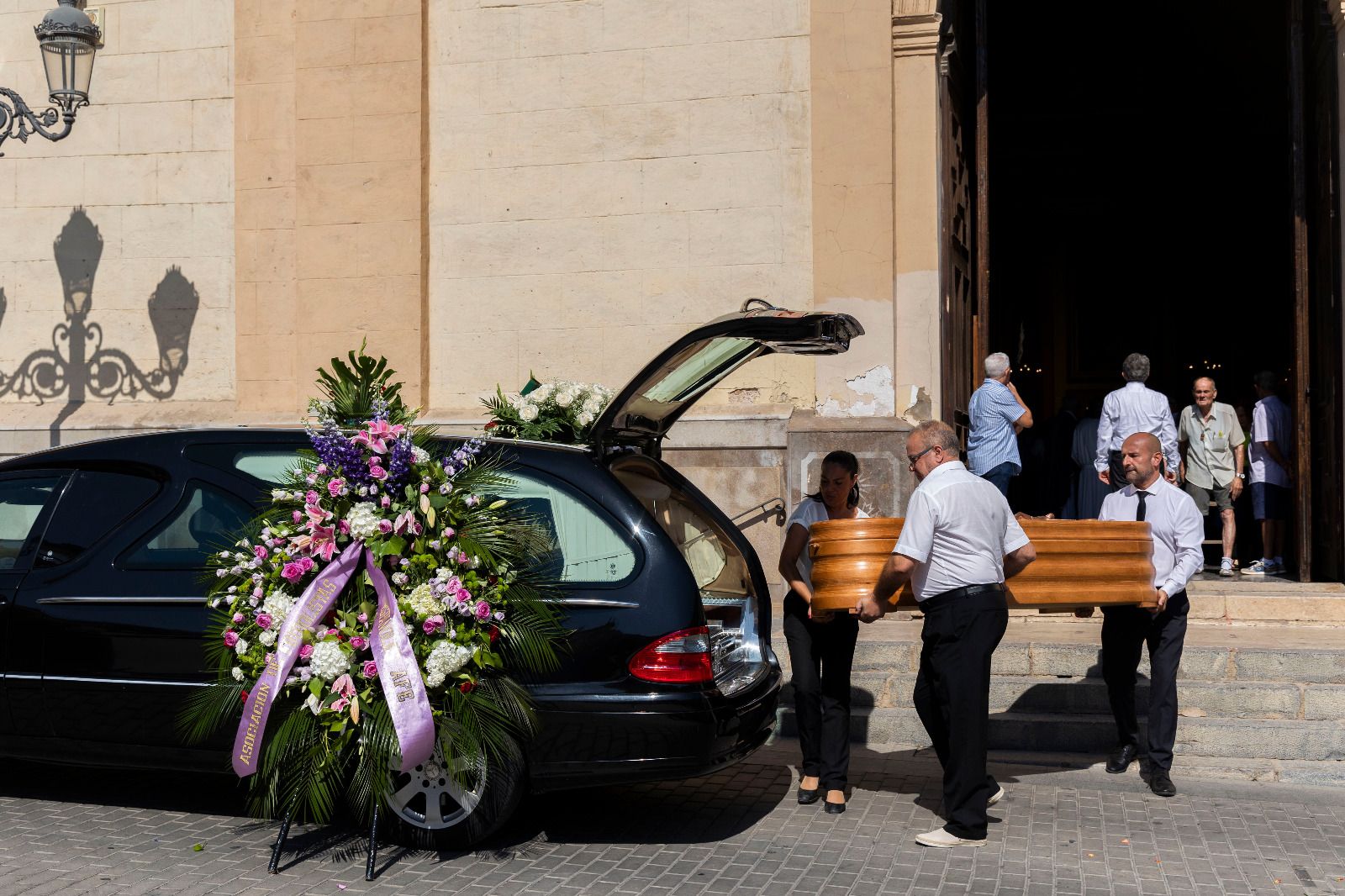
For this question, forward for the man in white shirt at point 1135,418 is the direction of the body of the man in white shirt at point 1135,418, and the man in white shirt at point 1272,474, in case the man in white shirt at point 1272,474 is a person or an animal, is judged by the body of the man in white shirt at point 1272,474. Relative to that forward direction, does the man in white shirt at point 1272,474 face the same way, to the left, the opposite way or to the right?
to the left

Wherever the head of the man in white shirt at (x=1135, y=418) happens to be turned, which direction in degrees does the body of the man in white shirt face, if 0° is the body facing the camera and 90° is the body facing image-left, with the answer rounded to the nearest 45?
approximately 180°

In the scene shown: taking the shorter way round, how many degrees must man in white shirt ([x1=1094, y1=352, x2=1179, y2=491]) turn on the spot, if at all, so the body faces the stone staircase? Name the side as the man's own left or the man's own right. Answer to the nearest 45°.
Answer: approximately 180°

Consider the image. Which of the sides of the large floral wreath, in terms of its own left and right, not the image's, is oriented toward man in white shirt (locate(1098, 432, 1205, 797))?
left

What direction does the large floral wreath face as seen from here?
toward the camera

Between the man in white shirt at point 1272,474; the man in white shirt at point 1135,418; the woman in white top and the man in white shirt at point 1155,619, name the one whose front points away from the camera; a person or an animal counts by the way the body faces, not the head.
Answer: the man in white shirt at point 1135,418

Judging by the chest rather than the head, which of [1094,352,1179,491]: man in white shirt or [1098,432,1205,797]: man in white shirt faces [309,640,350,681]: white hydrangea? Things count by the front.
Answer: [1098,432,1205,797]: man in white shirt

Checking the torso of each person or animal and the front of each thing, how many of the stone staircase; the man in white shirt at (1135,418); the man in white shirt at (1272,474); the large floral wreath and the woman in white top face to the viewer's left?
1

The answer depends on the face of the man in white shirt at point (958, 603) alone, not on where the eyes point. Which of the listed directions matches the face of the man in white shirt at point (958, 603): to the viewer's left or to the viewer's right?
to the viewer's left

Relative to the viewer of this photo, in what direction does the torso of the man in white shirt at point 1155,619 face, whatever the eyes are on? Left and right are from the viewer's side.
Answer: facing the viewer and to the left of the viewer

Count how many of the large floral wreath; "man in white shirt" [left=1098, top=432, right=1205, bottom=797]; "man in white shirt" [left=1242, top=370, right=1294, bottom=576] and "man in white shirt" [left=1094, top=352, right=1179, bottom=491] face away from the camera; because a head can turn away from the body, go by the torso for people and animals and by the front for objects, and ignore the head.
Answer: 1

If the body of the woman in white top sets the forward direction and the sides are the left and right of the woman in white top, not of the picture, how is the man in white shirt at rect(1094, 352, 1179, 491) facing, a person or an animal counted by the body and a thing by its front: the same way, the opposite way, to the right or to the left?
the opposite way

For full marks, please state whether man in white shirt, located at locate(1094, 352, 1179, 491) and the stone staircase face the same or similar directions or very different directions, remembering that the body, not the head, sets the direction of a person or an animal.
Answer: very different directions

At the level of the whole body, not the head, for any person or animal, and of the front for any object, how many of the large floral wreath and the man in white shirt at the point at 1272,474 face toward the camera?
1
